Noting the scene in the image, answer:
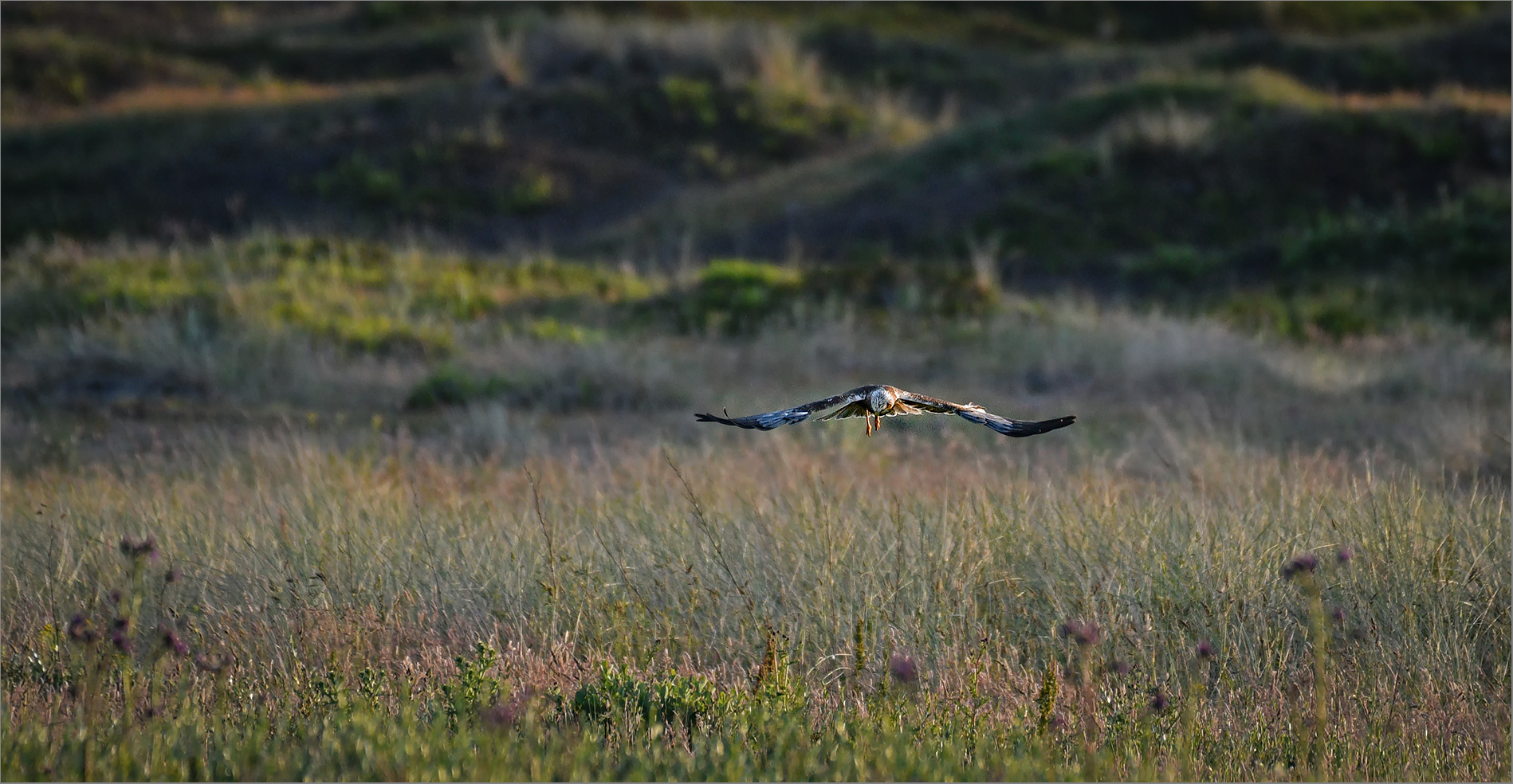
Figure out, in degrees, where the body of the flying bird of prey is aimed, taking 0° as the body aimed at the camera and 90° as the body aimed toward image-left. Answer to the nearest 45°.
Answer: approximately 0°

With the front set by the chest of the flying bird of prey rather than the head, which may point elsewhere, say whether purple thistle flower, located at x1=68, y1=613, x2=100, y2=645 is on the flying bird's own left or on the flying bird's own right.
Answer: on the flying bird's own right

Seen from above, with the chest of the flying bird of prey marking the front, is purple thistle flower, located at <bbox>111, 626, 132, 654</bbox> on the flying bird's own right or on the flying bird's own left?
on the flying bird's own right
